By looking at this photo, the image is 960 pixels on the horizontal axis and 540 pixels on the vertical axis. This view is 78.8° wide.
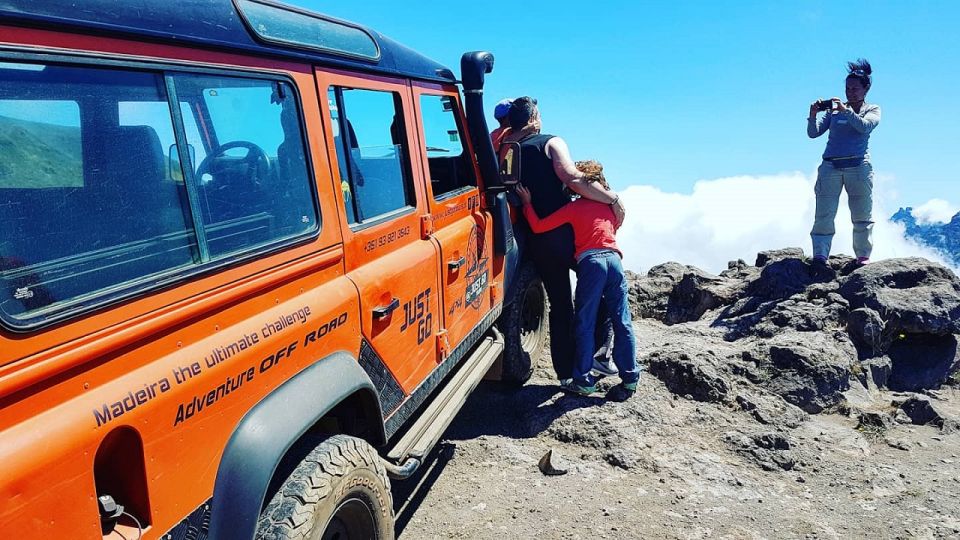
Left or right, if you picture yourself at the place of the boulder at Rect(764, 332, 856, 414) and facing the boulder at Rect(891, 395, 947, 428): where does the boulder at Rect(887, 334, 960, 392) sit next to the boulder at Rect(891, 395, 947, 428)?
left

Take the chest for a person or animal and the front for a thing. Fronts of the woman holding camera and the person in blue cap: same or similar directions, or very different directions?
very different directions

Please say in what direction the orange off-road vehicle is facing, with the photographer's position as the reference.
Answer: facing away from the viewer and to the right of the viewer

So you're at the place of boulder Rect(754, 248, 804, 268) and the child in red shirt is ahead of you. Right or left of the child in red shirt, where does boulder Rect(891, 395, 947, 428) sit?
left

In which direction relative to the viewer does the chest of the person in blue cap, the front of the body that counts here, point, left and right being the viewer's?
facing away from the viewer and to the right of the viewer

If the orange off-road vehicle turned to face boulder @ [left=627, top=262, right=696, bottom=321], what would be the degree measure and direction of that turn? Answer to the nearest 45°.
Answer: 0° — it already faces it
